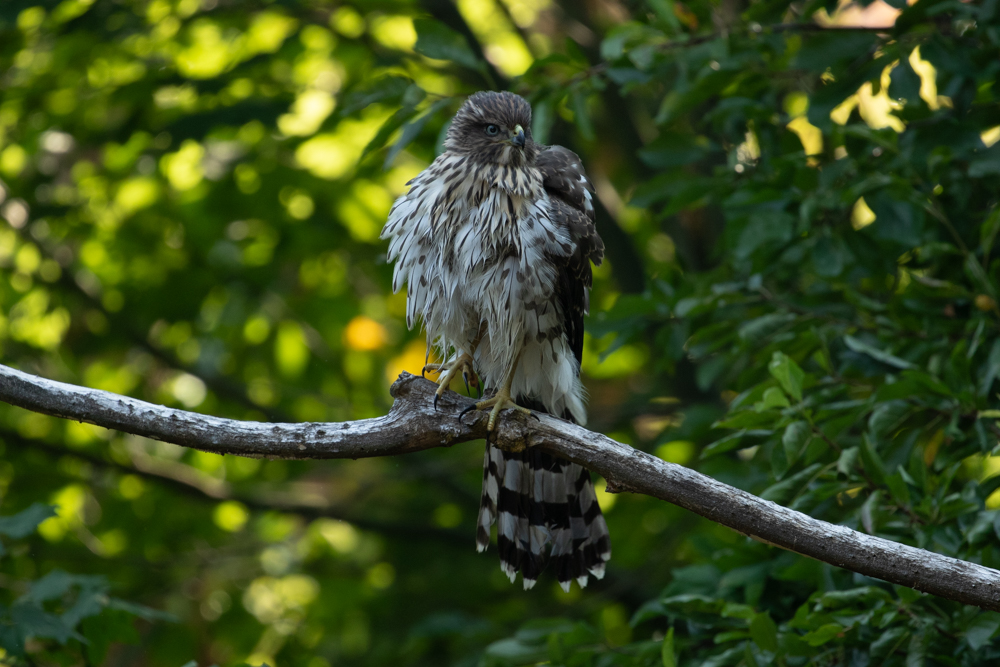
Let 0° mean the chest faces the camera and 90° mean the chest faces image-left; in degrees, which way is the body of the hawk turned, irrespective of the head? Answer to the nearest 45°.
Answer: approximately 45°

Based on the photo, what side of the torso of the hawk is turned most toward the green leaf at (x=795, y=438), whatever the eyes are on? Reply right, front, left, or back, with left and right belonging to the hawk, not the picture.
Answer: left

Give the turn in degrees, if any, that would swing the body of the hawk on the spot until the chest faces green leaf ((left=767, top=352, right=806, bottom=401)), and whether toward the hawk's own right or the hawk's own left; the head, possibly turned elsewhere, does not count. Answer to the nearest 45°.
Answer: approximately 90° to the hawk's own left
